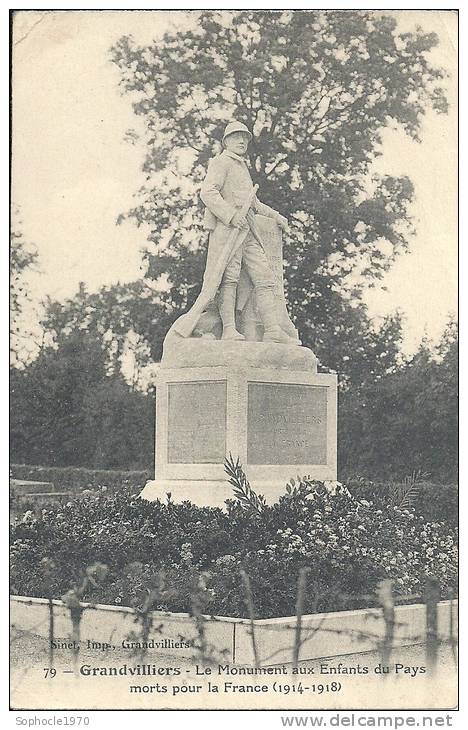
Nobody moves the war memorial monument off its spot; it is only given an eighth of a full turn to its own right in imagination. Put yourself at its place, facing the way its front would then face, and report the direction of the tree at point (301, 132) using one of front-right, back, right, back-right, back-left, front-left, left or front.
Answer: back

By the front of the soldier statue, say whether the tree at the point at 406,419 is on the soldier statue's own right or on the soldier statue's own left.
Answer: on the soldier statue's own left

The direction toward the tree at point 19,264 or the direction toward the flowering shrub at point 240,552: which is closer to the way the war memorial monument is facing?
the flowering shrub

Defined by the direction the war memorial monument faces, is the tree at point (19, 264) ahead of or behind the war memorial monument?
behind

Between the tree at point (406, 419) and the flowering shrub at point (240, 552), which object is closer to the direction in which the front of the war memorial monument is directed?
the flowering shrub

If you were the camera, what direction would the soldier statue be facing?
facing the viewer and to the right of the viewer
